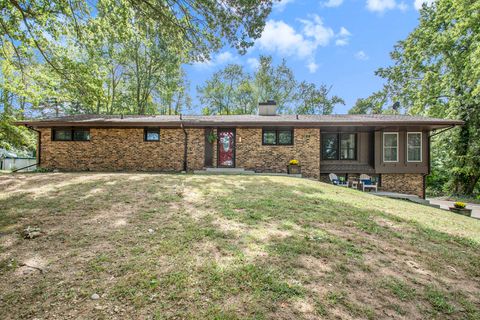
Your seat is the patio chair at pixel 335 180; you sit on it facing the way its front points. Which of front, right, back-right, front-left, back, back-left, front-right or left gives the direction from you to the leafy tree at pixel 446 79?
left

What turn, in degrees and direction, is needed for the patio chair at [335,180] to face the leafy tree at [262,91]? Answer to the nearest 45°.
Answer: approximately 180°

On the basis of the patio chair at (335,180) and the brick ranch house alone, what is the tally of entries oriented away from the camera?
0

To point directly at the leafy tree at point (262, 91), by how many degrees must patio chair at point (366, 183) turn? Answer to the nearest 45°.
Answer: approximately 180°

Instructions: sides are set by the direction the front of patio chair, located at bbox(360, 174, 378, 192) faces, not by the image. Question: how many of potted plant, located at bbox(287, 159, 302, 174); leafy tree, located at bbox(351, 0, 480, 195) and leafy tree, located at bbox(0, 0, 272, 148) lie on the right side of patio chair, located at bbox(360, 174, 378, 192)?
2

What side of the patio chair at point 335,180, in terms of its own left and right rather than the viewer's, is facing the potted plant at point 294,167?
right

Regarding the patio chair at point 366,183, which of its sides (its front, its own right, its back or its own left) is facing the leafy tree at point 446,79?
left

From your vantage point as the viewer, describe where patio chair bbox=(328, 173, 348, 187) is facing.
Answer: facing the viewer and to the right of the viewer

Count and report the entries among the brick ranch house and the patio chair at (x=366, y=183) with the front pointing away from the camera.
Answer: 0

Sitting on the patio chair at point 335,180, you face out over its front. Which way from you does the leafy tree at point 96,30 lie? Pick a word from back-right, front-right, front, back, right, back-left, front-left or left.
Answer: right
